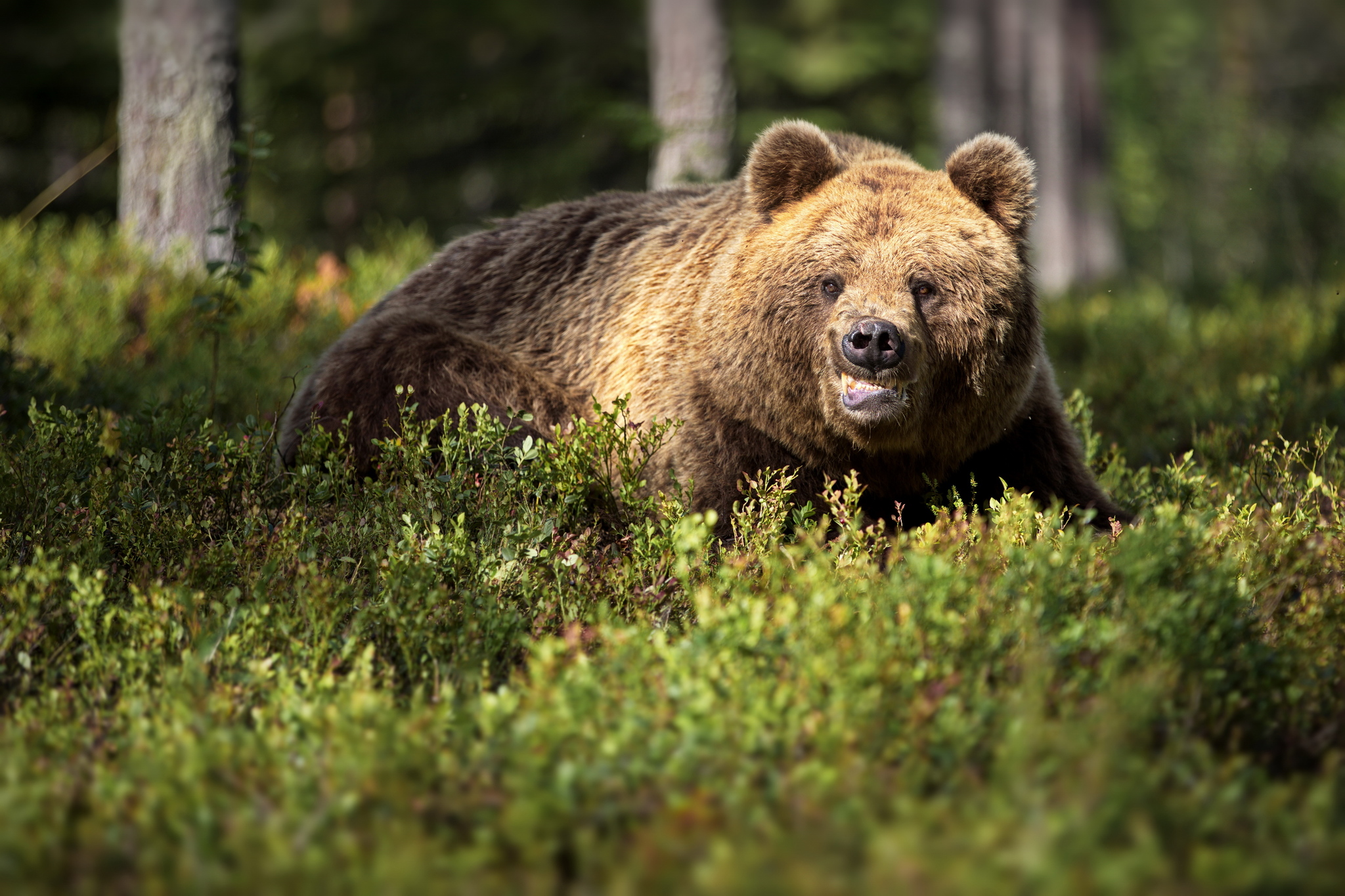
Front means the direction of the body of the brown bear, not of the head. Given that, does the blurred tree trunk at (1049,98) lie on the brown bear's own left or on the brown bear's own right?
on the brown bear's own left

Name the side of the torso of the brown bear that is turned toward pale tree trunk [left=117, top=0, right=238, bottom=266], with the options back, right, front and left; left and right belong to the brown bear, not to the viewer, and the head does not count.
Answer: back

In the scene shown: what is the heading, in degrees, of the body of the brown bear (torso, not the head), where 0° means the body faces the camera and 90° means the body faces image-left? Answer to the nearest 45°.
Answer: approximately 315°

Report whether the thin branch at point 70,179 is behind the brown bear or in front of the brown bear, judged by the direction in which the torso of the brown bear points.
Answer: behind

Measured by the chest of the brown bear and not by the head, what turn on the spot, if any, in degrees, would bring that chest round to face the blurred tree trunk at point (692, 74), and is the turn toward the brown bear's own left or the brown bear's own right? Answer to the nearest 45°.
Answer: approximately 135° to the brown bear's own left
